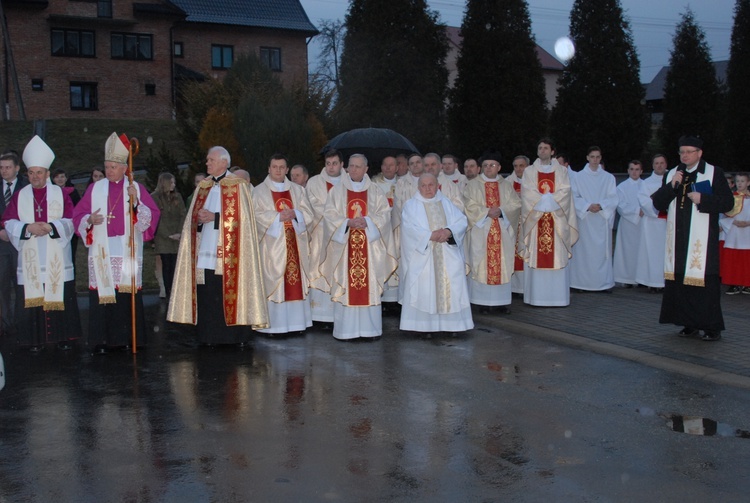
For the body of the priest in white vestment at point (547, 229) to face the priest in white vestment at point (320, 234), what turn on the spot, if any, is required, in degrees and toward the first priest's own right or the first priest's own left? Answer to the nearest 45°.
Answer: approximately 45° to the first priest's own right

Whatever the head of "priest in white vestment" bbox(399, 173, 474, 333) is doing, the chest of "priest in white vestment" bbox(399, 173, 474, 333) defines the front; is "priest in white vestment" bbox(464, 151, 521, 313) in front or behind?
behind

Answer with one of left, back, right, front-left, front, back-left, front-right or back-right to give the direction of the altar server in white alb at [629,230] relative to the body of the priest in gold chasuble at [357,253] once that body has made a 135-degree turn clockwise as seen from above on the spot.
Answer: right

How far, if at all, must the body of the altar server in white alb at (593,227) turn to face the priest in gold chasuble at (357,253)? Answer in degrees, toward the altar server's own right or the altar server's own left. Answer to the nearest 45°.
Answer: approximately 45° to the altar server's own right

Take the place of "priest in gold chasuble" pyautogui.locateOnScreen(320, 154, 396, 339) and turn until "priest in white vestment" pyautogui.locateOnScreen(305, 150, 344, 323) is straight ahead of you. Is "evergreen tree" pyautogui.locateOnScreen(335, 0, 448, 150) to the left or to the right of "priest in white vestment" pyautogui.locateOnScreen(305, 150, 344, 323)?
right

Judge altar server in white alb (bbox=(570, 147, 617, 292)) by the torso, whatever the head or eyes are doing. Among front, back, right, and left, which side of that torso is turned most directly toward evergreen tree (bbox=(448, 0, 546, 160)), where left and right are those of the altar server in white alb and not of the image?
back

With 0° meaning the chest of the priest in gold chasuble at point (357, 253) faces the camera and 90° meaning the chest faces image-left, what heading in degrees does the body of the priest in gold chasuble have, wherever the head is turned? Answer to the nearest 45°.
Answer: approximately 0°

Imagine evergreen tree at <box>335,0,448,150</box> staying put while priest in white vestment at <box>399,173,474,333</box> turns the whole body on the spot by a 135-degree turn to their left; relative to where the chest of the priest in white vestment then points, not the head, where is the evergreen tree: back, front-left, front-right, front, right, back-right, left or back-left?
front-left

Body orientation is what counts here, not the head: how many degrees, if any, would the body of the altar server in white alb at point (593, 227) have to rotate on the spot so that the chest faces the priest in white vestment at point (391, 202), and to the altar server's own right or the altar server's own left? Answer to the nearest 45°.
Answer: approximately 45° to the altar server's own right

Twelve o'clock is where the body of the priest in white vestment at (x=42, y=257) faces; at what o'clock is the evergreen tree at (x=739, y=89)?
The evergreen tree is roughly at 8 o'clock from the priest in white vestment.

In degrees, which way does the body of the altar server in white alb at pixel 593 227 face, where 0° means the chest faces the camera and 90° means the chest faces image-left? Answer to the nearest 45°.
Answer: approximately 0°
